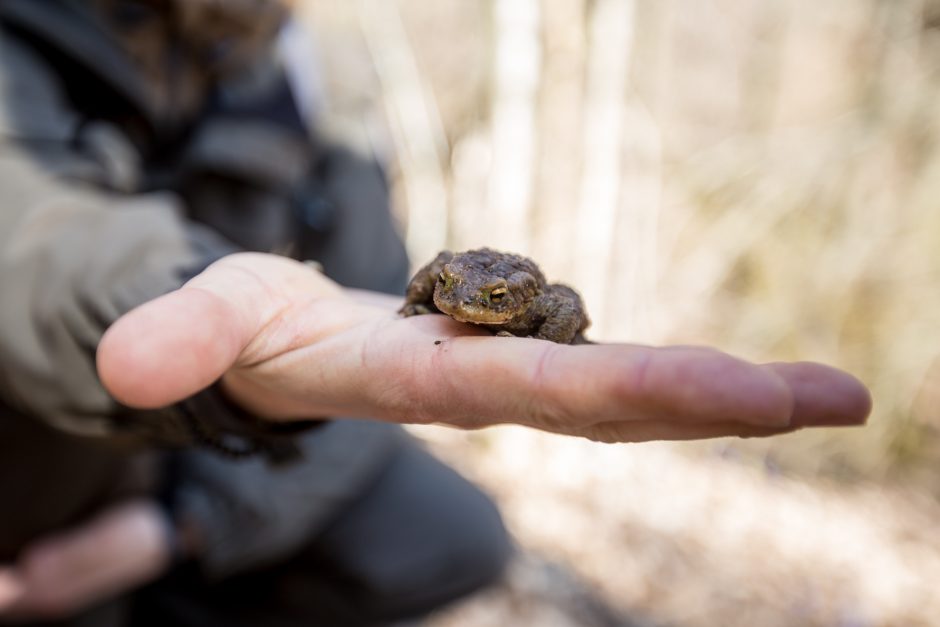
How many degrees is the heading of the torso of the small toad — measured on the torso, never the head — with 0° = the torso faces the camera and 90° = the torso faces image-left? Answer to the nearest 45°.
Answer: approximately 45°
